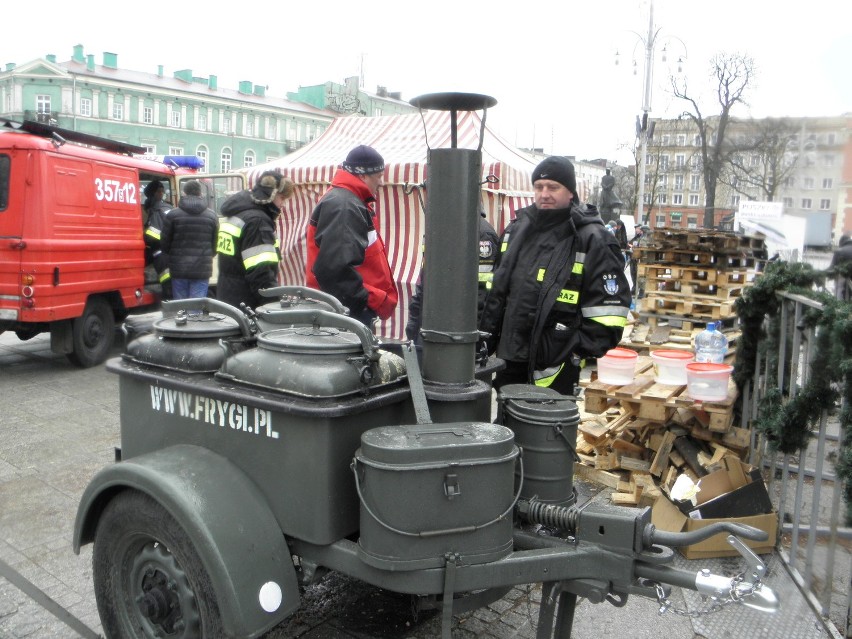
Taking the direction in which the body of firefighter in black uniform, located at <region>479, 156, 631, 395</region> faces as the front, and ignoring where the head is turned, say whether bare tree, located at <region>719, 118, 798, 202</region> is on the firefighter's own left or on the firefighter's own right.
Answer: on the firefighter's own left

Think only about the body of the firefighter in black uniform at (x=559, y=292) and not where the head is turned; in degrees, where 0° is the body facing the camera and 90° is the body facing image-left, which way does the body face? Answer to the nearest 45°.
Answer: approximately 45°

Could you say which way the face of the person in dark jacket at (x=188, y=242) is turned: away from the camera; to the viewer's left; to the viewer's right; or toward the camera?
away from the camera
